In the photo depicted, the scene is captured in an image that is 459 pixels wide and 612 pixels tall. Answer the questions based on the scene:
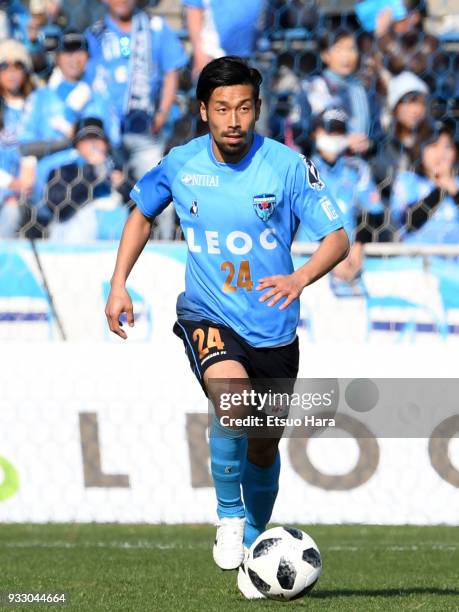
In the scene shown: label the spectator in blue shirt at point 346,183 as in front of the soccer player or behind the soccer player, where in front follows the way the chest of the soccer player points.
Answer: behind

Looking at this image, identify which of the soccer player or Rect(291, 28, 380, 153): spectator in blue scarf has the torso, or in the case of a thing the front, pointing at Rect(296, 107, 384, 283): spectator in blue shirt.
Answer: Rect(291, 28, 380, 153): spectator in blue scarf

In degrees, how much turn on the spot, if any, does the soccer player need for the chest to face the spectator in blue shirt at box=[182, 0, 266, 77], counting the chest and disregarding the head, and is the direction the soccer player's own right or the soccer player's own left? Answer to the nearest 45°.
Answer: approximately 180°

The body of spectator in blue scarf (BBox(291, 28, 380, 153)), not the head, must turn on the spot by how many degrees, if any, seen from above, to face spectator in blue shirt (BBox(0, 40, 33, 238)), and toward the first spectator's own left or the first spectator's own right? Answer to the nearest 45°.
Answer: approximately 90° to the first spectator's own right
